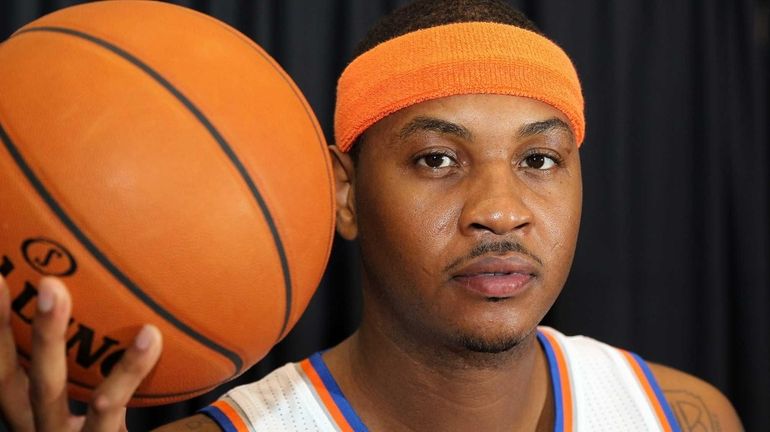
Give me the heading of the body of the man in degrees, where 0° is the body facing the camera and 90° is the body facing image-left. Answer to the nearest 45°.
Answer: approximately 0°
